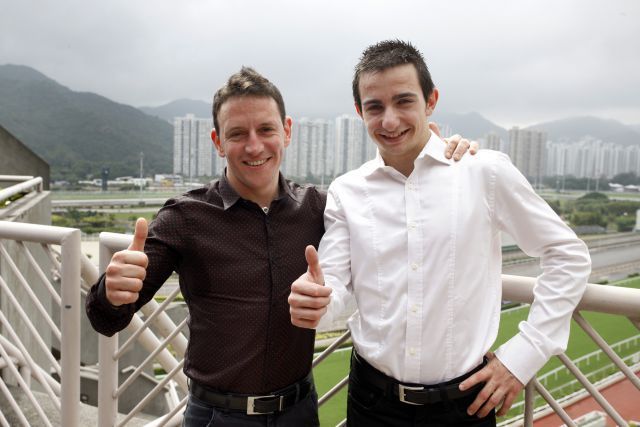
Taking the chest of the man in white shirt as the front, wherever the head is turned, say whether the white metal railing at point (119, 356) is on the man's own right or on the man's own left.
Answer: on the man's own right

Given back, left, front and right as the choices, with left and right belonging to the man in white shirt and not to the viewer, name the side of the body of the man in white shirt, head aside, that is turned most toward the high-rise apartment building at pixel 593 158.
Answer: back

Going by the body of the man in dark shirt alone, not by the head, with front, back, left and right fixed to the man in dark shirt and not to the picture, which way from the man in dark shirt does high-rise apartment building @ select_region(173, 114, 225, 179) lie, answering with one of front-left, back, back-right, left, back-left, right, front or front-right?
back

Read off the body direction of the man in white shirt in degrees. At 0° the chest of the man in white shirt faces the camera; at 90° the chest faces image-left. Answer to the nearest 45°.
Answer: approximately 0°

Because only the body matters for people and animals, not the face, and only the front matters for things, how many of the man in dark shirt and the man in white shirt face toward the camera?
2

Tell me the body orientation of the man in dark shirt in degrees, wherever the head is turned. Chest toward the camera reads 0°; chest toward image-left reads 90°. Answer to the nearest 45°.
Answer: approximately 0°

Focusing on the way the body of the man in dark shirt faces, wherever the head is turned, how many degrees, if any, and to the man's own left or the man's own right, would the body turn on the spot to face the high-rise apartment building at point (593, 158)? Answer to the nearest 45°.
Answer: approximately 135° to the man's own left
